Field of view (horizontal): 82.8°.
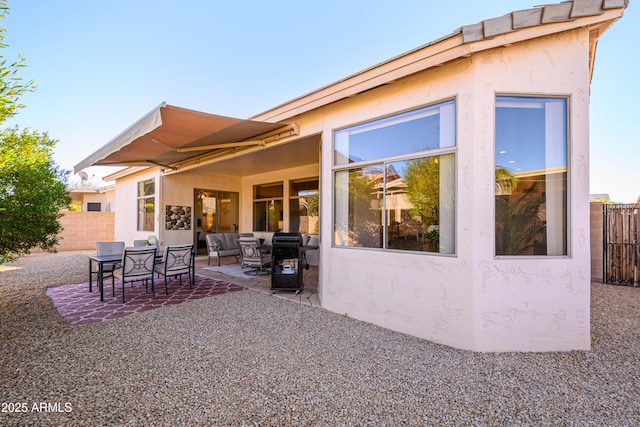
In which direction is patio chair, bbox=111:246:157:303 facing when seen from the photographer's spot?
facing away from the viewer and to the left of the viewer

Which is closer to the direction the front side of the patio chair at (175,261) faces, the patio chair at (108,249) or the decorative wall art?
the patio chair

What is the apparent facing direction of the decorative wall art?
toward the camera

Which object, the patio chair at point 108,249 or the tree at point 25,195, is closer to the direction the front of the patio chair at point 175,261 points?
the patio chair
